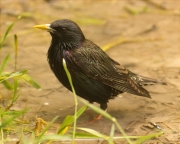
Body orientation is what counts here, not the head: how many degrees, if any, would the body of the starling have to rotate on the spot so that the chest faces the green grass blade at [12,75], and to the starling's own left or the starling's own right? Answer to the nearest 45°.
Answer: approximately 45° to the starling's own left

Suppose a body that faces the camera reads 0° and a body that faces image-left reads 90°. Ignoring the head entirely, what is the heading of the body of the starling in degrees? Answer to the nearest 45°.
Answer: approximately 90°
